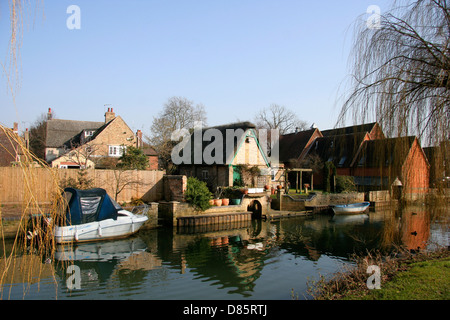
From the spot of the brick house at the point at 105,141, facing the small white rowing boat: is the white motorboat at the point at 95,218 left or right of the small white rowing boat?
right

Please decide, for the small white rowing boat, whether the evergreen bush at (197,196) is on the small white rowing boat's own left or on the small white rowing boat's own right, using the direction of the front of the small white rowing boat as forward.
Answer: on the small white rowing boat's own right

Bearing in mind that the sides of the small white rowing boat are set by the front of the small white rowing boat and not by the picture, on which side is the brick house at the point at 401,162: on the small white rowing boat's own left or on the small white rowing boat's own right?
on the small white rowing boat's own left

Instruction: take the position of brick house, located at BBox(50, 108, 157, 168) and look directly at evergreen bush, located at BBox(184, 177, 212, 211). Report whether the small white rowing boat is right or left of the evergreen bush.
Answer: left
